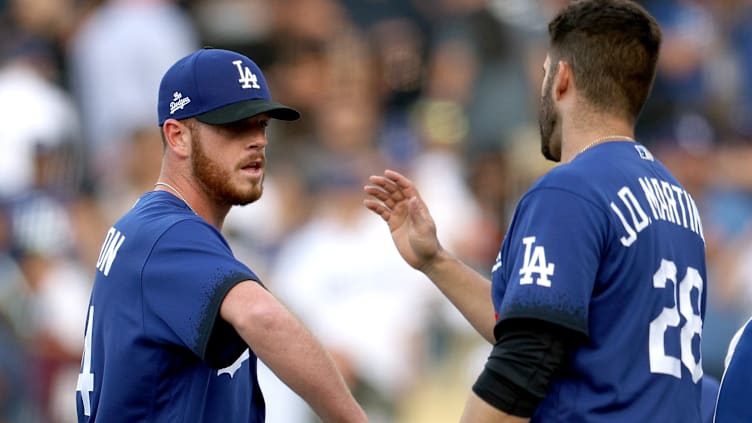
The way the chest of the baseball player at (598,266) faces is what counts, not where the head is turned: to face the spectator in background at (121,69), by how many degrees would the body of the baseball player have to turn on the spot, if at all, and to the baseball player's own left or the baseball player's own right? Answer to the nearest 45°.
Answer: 0° — they already face them

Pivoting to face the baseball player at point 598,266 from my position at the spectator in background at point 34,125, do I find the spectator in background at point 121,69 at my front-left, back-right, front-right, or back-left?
front-left

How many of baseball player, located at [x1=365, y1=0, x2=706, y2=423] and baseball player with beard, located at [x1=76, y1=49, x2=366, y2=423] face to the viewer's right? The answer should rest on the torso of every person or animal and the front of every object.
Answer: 1

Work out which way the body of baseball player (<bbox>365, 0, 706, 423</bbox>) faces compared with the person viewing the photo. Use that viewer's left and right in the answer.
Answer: facing away from the viewer and to the left of the viewer

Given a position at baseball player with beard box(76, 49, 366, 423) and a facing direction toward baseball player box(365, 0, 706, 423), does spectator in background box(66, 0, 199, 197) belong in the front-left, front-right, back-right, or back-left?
back-left

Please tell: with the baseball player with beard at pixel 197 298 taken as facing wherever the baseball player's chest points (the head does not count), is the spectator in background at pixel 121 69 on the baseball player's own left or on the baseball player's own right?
on the baseball player's own left

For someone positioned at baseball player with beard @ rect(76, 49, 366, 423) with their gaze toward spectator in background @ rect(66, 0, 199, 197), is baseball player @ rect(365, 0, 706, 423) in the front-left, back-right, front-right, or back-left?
back-right

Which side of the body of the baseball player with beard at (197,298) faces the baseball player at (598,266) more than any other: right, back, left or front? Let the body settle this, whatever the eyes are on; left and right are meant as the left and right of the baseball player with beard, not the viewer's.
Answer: front

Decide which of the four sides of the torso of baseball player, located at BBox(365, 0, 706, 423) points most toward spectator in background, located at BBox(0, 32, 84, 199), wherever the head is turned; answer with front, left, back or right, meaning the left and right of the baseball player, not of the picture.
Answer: front

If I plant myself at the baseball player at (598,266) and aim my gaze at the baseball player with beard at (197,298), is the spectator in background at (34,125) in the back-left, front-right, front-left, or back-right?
front-right

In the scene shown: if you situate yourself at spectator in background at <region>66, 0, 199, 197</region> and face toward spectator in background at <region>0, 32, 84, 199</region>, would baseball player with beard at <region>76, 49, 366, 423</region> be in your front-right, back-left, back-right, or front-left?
back-left

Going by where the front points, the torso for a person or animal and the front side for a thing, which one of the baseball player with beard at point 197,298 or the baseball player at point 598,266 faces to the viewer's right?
the baseball player with beard

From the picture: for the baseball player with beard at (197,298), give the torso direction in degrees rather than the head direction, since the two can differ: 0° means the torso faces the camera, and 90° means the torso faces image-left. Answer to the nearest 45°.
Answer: approximately 270°
